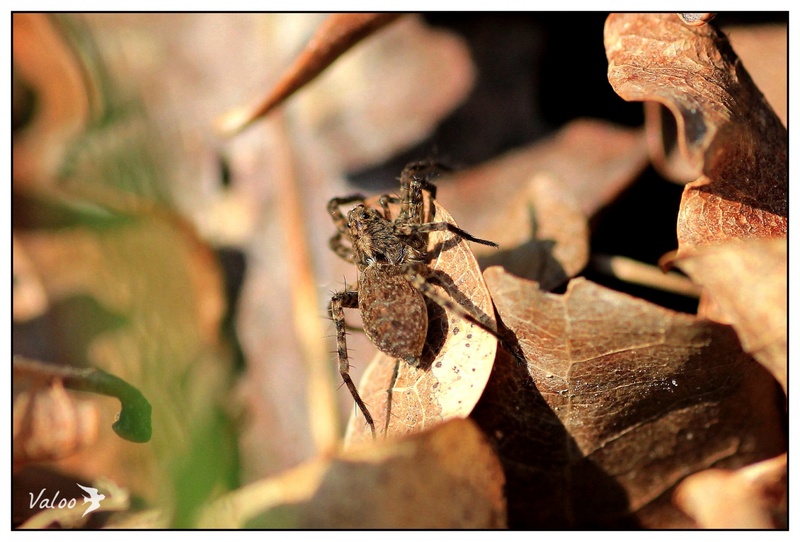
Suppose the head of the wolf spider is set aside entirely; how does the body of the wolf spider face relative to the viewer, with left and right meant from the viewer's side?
facing away from the viewer and to the left of the viewer

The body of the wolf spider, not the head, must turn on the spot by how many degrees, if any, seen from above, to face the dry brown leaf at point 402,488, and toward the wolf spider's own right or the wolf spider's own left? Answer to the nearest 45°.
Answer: approximately 135° to the wolf spider's own left

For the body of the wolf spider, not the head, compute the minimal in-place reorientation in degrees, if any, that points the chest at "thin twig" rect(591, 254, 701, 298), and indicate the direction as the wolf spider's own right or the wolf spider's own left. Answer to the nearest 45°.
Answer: approximately 135° to the wolf spider's own right
